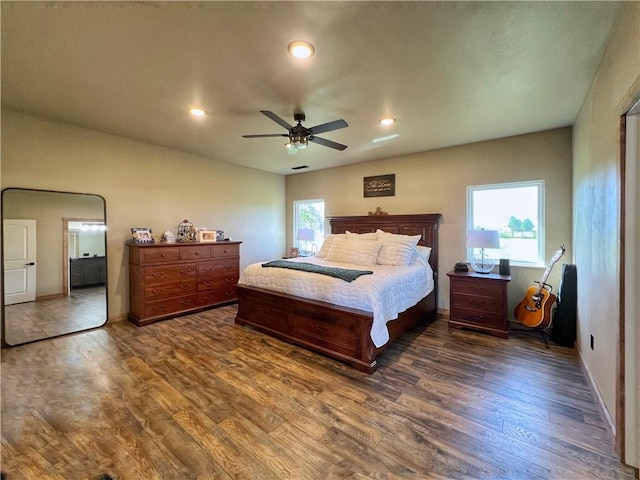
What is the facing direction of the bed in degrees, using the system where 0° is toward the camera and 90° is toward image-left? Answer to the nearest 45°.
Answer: approximately 45°

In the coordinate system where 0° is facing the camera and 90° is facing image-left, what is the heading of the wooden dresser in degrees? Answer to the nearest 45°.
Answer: approximately 315°

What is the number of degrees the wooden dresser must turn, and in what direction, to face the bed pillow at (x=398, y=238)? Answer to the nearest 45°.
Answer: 0° — it already faces it

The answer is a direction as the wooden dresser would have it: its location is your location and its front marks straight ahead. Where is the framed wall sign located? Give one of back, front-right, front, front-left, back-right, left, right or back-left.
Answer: front-left

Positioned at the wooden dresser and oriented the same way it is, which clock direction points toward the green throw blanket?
The green throw blanket is roughly at 12 o'clock from the wooden dresser.

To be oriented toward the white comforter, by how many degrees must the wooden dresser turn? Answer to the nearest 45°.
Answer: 0° — it already faces it

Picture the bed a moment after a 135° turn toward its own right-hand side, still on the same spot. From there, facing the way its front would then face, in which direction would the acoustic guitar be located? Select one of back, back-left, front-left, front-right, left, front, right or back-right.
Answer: right
